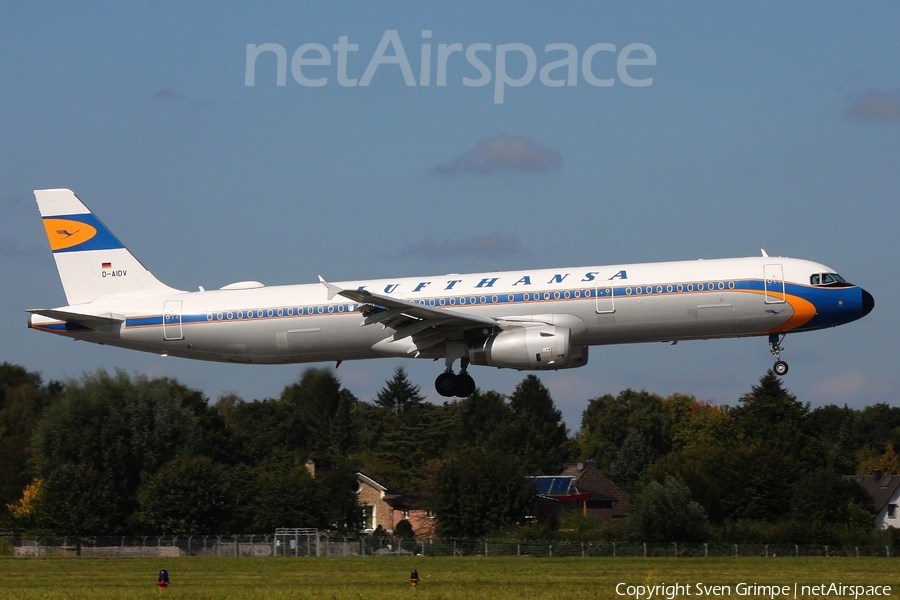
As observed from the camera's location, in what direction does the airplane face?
facing to the right of the viewer
